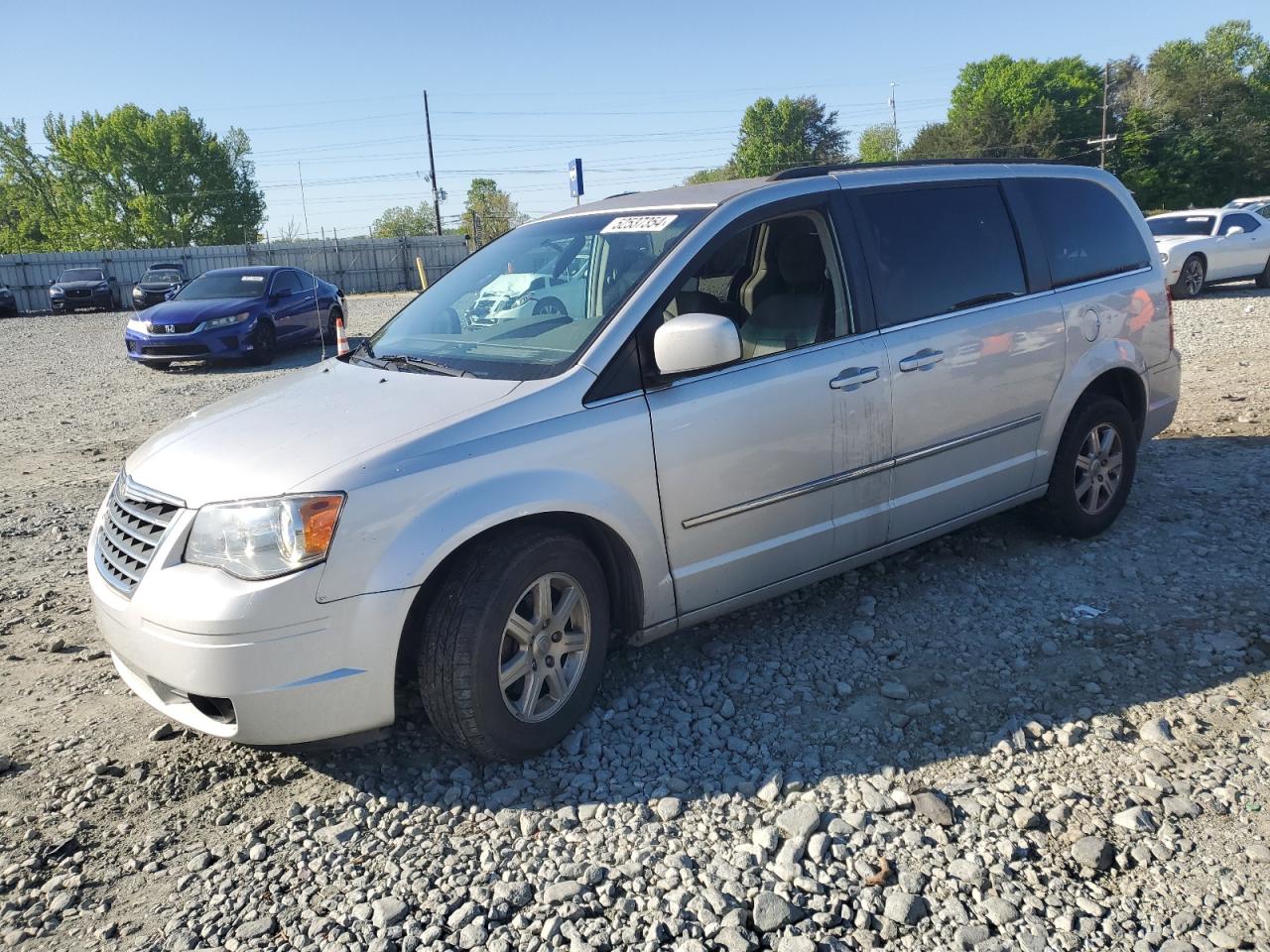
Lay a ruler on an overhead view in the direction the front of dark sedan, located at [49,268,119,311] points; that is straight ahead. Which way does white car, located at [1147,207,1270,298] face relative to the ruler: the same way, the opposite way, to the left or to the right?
to the right

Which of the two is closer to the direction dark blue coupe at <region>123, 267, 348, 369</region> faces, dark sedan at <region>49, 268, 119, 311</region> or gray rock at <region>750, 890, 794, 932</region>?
the gray rock

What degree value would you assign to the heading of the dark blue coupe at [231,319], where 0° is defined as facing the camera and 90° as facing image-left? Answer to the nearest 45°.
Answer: approximately 45°

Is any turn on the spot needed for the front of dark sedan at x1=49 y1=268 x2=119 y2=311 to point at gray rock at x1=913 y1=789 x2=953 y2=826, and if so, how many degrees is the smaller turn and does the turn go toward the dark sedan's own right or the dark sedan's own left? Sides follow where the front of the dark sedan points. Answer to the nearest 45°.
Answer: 0° — it already faces it

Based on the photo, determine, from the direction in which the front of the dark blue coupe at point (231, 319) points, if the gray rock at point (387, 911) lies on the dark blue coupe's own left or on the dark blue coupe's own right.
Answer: on the dark blue coupe's own left

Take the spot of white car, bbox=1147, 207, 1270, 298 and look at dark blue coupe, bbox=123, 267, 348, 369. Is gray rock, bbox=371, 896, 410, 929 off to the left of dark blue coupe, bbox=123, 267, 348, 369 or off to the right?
left

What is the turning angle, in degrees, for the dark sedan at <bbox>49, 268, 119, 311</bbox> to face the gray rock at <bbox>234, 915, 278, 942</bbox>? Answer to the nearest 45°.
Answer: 0° — it already faces it

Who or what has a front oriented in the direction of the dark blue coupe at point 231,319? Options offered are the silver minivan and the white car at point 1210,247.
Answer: the white car

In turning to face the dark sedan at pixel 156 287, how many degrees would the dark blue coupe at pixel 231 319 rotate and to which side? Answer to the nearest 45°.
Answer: approximately 135° to its right
